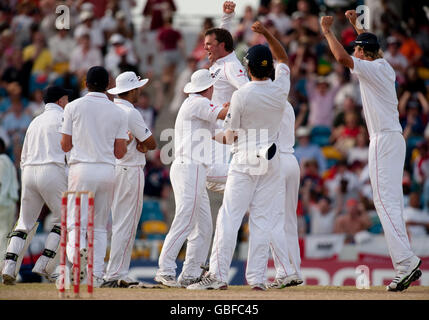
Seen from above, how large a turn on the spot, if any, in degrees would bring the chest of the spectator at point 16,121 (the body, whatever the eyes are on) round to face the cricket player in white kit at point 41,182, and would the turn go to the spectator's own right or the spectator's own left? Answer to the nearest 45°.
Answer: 0° — they already face them

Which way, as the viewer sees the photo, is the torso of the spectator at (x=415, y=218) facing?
toward the camera

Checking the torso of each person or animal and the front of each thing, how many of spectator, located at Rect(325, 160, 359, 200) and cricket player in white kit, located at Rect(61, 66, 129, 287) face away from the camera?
1

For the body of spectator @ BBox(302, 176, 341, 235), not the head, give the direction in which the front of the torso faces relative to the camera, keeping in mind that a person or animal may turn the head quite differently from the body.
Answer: toward the camera

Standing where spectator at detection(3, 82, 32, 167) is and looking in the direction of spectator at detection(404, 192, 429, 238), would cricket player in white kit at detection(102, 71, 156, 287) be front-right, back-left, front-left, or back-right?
front-right

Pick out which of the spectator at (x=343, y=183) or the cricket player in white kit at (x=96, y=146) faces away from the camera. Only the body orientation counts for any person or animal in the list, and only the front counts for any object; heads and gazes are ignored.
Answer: the cricket player in white kit

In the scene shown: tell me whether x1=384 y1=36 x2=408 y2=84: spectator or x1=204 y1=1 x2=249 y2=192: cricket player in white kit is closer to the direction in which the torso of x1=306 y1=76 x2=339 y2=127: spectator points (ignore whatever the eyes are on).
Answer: the cricket player in white kit

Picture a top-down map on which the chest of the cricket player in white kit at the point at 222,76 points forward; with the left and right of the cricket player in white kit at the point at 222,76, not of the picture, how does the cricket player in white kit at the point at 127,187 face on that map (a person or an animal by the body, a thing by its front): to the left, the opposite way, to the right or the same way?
the opposite way

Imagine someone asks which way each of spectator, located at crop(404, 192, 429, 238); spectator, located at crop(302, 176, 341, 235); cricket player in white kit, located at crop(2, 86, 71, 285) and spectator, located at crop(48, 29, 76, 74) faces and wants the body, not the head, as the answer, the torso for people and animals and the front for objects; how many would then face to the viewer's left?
0

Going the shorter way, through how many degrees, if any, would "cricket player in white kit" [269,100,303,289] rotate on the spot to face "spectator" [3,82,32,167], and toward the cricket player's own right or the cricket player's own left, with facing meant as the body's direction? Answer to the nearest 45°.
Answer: approximately 45° to the cricket player's own right

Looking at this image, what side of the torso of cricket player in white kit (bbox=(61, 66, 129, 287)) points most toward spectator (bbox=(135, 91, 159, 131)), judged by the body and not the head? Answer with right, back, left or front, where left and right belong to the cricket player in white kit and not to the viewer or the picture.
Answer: front

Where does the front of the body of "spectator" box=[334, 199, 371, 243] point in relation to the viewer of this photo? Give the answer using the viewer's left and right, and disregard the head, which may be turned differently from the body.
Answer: facing the viewer

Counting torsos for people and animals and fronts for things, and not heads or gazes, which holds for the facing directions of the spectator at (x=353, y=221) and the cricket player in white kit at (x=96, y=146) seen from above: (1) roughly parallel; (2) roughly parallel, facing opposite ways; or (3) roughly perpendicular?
roughly parallel, facing opposite ways

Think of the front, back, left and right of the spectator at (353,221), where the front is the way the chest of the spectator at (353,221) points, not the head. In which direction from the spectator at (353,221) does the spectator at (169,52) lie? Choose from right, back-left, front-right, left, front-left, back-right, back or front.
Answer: back-right

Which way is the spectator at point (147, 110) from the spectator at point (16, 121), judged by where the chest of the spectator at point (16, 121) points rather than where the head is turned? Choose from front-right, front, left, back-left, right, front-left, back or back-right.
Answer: left

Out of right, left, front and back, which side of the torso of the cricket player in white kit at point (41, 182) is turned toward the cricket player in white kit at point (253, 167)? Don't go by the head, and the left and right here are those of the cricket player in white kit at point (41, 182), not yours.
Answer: right
